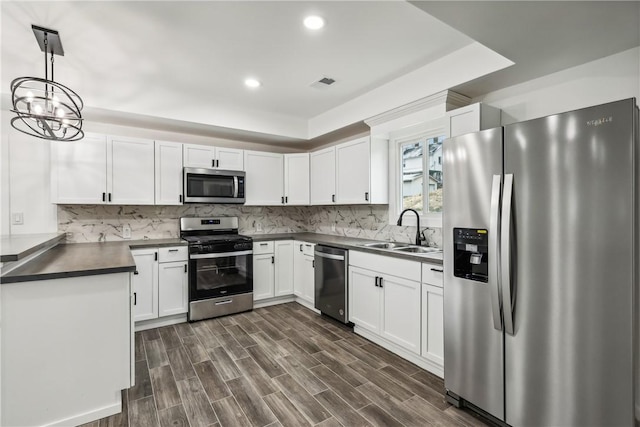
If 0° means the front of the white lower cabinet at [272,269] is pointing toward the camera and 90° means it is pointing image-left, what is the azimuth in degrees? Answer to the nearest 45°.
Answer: approximately 315°

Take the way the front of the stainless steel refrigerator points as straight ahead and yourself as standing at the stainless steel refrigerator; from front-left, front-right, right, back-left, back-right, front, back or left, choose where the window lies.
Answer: right

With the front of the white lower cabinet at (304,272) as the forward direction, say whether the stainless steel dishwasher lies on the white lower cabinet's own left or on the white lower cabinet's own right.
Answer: on the white lower cabinet's own left

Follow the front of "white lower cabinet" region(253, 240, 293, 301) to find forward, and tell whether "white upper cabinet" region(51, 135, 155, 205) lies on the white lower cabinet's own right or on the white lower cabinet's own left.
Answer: on the white lower cabinet's own right

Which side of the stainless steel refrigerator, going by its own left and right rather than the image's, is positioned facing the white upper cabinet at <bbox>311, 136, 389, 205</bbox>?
right

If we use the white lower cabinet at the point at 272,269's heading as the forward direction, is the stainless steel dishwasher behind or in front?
in front

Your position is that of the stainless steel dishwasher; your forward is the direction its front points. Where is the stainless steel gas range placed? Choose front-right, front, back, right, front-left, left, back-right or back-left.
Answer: front-right

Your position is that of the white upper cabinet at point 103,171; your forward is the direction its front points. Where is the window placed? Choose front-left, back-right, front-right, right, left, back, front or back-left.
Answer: front-left

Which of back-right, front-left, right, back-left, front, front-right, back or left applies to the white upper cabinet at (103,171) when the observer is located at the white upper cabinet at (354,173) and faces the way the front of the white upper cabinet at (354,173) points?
front-right

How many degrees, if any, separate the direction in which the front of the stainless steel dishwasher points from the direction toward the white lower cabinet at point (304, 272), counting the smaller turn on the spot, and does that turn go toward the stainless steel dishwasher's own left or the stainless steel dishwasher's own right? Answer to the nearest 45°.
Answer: approximately 90° to the stainless steel dishwasher's own right

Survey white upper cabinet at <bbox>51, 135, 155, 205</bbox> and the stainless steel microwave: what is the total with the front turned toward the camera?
2
